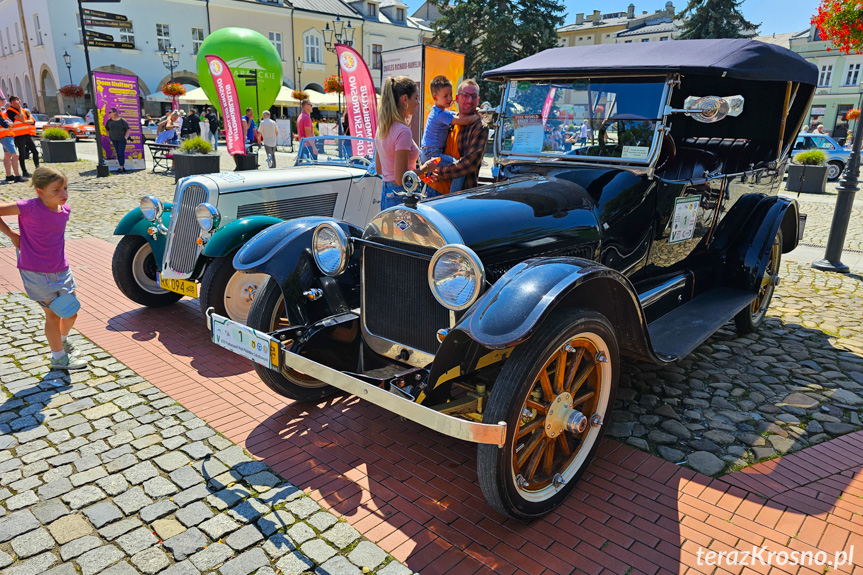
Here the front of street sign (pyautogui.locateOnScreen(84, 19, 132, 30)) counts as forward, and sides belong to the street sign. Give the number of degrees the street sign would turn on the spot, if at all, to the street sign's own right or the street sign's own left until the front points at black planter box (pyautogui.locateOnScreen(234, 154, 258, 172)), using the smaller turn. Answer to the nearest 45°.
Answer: approximately 45° to the street sign's own left

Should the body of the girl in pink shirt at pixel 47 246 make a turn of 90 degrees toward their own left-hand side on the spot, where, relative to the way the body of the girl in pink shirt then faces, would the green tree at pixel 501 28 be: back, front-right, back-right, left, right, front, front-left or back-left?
front

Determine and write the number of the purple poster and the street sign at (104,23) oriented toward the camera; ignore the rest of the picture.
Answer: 2

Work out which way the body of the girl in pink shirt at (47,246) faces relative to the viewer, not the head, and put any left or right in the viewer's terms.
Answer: facing the viewer and to the right of the viewer

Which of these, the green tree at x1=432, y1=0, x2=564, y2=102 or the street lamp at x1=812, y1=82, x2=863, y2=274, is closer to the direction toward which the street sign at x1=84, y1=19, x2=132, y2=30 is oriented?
the street lamp

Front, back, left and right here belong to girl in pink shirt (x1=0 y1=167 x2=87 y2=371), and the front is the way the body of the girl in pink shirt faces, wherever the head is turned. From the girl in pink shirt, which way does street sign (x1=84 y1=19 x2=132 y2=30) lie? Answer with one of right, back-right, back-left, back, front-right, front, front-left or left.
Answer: back-left

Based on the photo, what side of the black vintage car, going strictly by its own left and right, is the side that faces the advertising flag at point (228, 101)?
right

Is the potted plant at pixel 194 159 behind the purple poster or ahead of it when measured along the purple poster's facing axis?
ahead

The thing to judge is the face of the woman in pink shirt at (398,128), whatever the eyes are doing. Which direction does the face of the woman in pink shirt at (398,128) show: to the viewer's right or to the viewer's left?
to the viewer's right

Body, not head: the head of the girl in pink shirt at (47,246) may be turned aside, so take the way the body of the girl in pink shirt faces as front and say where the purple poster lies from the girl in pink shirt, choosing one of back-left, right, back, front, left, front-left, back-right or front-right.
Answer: back-left
